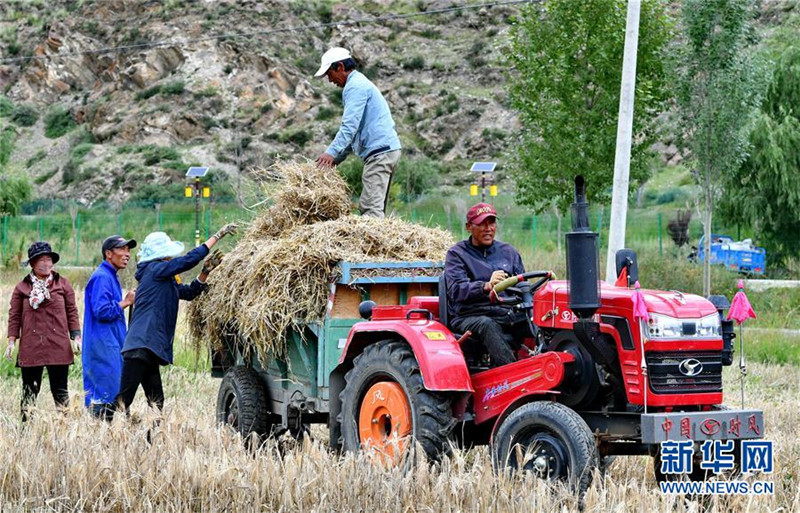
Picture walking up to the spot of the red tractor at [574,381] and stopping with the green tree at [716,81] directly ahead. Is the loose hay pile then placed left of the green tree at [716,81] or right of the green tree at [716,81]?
left

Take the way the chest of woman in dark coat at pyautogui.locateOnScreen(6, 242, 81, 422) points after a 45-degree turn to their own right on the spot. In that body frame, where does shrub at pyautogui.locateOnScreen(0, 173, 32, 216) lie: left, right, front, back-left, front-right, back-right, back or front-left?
back-right

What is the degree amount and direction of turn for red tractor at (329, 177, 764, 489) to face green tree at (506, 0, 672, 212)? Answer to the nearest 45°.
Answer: approximately 135° to its left

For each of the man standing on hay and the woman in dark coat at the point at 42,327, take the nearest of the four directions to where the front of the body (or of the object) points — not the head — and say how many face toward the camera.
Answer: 1

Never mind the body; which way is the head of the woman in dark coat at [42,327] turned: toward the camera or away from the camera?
toward the camera

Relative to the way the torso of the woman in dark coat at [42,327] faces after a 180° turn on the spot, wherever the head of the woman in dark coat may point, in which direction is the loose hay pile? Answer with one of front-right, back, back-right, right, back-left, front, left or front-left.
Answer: back-right

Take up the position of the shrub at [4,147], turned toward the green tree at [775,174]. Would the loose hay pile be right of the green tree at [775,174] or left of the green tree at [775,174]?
right

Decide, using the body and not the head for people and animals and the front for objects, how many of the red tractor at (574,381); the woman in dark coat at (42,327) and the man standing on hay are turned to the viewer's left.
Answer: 1

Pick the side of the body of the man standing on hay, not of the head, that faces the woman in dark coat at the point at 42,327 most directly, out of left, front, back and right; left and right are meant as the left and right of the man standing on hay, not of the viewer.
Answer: front

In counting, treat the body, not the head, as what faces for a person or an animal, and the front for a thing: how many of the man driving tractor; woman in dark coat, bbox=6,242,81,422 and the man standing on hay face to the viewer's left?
1

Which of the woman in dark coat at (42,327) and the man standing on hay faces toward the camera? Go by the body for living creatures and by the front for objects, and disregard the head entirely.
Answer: the woman in dark coat

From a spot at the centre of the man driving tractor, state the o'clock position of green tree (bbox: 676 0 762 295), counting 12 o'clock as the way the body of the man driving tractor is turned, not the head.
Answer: The green tree is roughly at 8 o'clock from the man driving tractor.

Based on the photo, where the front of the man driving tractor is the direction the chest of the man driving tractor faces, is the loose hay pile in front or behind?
behind

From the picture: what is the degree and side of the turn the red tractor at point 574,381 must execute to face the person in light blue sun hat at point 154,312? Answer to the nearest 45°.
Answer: approximately 180°

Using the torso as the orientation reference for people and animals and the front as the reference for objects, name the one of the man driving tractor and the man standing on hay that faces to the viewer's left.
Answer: the man standing on hay

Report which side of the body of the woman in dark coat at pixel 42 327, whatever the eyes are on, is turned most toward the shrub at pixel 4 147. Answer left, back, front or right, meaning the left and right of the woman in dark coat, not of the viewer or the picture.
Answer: back

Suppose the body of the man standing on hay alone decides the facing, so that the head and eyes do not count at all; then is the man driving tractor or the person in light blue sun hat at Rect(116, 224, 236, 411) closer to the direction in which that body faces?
the person in light blue sun hat

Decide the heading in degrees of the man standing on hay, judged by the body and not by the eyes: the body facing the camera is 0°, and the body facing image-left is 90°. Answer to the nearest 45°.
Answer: approximately 90°

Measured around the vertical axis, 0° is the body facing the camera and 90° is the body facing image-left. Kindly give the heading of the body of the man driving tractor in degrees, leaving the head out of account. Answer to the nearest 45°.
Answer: approximately 315°
